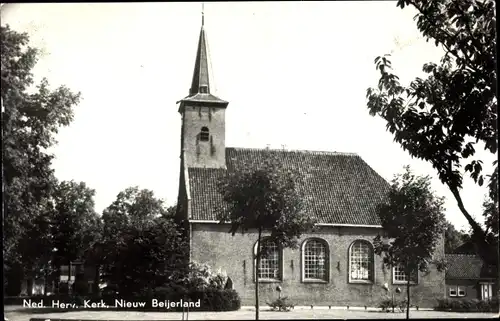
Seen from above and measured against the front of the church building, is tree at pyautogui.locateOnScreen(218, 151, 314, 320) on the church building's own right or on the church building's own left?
on the church building's own left

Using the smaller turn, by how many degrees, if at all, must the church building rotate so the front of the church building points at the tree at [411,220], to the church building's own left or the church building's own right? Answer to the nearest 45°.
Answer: approximately 90° to the church building's own left

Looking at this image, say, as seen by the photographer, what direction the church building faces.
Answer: facing to the left of the viewer

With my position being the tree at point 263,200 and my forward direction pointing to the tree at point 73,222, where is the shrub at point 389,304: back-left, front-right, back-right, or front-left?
back-right

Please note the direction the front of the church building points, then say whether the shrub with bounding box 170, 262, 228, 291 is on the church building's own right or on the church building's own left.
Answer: on the church building's own left

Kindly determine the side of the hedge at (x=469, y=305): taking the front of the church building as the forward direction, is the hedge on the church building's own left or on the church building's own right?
on the church building's own left
